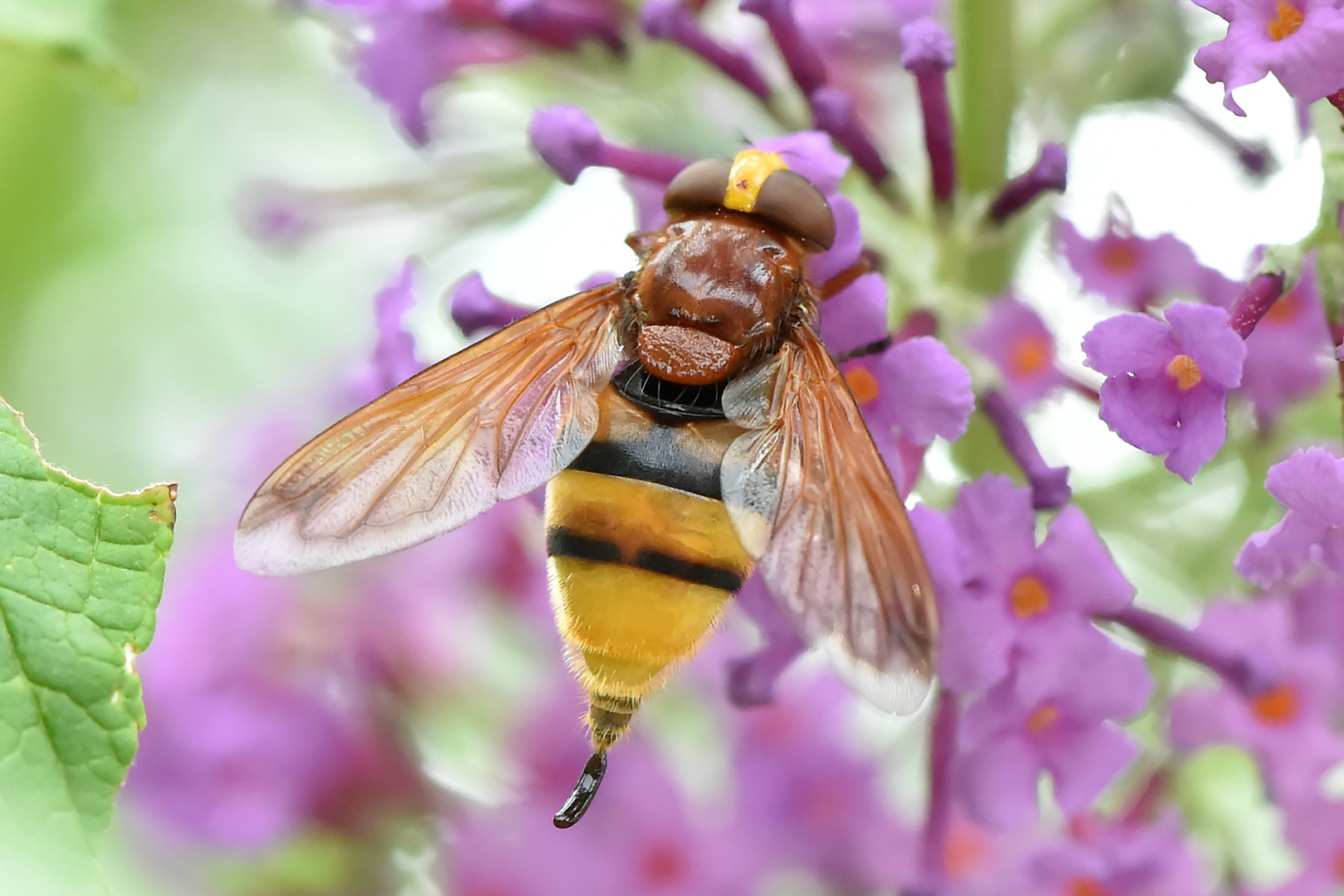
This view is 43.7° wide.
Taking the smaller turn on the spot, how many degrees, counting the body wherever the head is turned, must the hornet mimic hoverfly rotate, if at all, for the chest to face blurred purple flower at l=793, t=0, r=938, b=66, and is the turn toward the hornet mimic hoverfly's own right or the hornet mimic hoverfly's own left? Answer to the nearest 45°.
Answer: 0° — it already faces it

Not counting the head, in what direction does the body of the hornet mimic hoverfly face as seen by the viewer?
away from the camera
